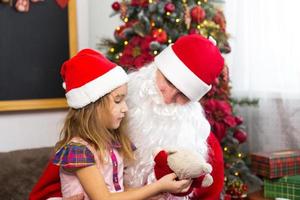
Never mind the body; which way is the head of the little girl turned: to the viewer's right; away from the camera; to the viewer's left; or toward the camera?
to the viewer's right

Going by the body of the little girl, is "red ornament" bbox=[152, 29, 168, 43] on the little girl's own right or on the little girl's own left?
on the little girl's own left

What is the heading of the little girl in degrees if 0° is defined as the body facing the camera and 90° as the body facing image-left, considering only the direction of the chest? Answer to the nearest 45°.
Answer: approximately 315°

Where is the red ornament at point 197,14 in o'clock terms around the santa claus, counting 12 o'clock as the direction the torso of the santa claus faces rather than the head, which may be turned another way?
The red ornament is roughly at 5 o'clock from the santa claus.

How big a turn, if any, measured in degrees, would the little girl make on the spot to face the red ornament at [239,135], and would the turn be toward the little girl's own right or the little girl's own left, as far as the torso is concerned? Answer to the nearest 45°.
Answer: approximately 90° to the little girl's own left

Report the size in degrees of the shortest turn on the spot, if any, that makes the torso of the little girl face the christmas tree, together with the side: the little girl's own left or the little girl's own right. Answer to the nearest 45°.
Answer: approximately 90° to the little girl's own left

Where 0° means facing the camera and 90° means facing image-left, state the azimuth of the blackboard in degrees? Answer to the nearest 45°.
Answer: approximately 0°

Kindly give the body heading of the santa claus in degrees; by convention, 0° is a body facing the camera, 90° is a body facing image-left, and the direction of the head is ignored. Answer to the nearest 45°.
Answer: approximately 45°

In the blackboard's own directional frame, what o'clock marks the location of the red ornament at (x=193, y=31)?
The red ornament is roughly at 10 o'clock from the blackboard.
